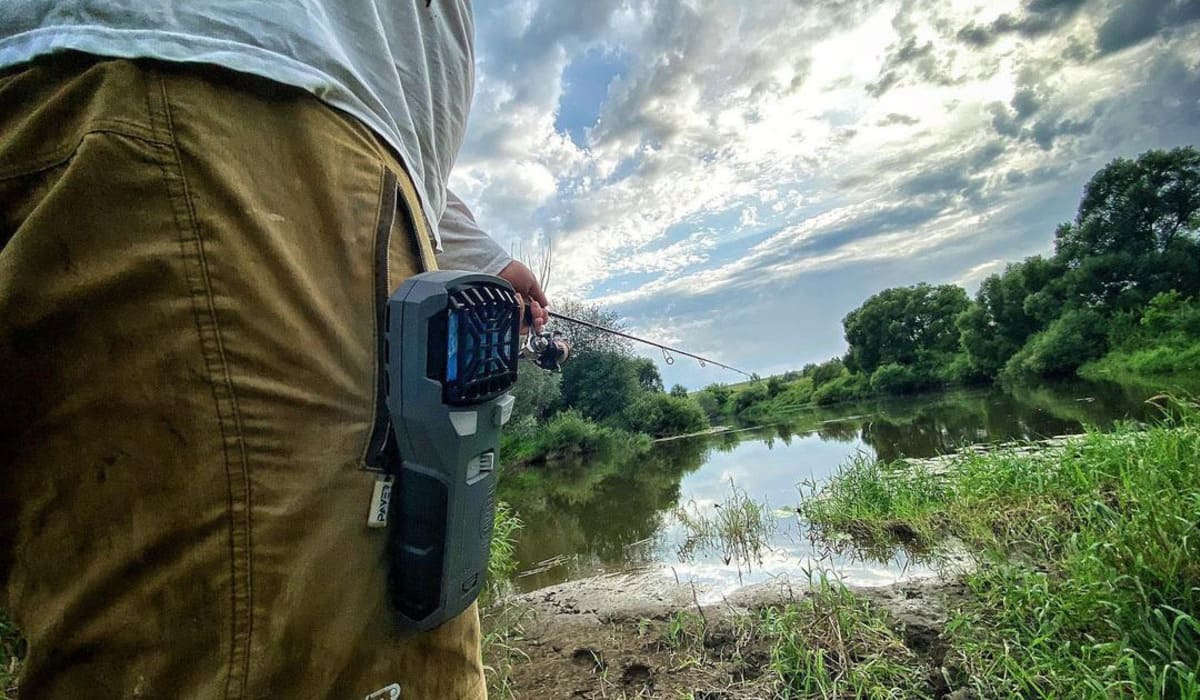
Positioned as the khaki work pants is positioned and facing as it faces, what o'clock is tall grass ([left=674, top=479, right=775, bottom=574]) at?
The tall grass is roughly at 12 o'clock from the khaki work pants.

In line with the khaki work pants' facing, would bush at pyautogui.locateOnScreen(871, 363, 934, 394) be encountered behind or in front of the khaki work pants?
in front

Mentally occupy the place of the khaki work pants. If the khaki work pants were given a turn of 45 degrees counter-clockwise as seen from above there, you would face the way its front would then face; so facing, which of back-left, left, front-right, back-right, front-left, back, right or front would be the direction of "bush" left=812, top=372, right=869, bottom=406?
front-right

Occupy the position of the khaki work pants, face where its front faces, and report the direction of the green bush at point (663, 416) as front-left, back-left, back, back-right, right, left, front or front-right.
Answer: front

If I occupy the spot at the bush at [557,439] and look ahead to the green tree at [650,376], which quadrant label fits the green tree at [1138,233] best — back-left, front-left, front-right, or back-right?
front-right

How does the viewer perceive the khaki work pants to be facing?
facing away from the viewer and to the right of the viewer

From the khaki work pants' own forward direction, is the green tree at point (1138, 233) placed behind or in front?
in front

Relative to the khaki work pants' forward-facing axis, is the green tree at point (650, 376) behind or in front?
in front

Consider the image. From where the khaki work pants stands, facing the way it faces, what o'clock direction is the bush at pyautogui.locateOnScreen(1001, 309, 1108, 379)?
The bush is roughly at 1 o'clock from the khaki work pants.

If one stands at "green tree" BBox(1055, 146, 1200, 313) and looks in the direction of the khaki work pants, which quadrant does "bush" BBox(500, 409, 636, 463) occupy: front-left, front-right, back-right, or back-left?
front-right
